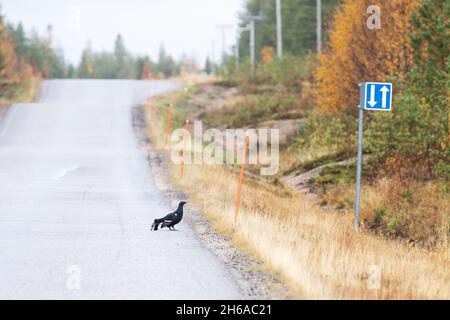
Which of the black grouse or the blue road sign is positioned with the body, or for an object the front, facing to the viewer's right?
the black grouse

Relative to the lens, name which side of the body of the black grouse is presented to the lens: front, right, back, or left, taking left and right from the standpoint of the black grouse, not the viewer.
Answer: right

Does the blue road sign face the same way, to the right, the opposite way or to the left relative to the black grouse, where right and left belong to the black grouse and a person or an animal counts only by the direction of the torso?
to the right

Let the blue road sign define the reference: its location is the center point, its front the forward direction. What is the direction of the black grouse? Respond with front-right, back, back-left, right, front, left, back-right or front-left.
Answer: front-right

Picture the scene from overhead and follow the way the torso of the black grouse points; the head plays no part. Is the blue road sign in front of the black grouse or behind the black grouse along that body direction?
in front

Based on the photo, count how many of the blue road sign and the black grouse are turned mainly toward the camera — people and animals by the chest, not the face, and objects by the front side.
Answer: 1

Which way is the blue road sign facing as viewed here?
toward the camera
